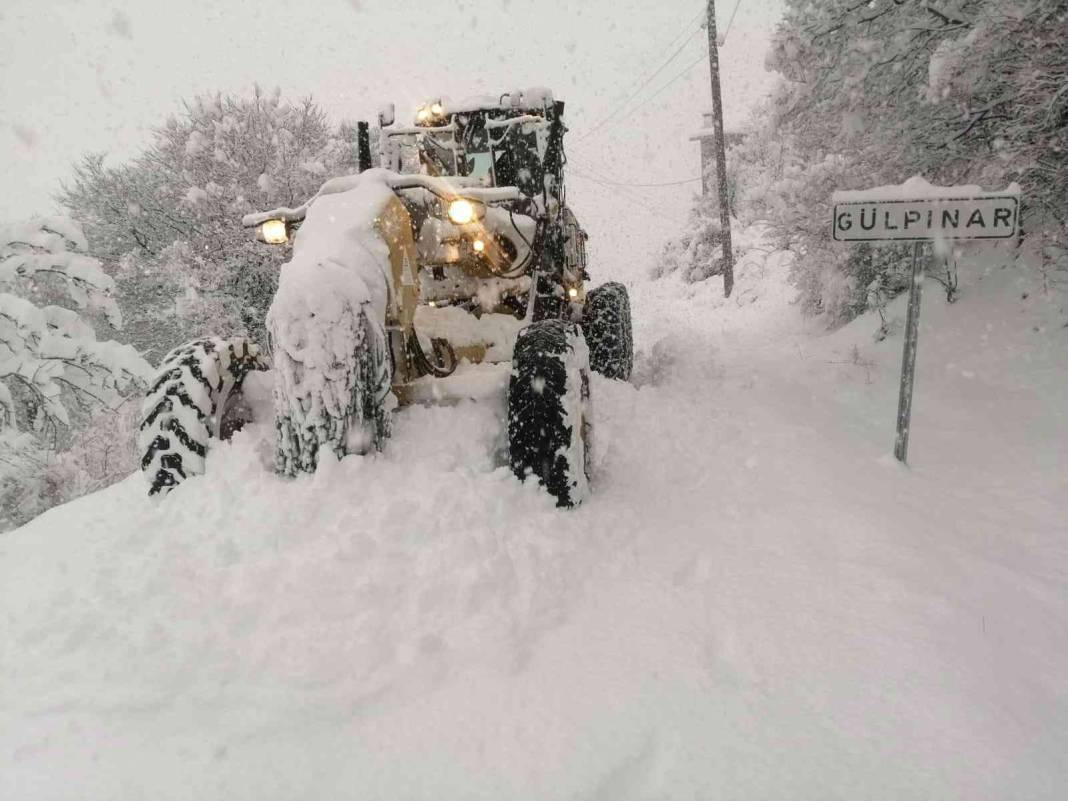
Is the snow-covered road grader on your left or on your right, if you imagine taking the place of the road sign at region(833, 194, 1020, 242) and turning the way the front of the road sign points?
on your right

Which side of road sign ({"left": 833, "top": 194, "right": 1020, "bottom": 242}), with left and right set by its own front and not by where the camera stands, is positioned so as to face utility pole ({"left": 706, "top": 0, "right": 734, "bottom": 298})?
back

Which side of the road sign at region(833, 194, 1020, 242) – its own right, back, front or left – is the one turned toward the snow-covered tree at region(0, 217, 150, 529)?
right

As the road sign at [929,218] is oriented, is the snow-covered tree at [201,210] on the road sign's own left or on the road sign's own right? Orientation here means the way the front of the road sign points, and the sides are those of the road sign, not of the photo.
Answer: on the road sign's own right

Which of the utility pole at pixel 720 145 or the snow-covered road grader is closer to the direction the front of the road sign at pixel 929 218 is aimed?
the snow-covered road grader

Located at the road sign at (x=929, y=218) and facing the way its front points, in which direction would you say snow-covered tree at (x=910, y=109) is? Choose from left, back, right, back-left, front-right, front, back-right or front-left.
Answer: back

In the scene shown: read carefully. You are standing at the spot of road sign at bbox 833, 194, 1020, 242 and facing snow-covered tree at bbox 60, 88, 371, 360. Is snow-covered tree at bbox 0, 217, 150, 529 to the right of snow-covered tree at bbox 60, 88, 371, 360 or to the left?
left

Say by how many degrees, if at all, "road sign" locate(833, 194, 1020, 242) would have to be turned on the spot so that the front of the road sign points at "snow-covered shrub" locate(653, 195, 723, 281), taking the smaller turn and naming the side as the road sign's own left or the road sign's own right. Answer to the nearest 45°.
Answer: approximately 180°

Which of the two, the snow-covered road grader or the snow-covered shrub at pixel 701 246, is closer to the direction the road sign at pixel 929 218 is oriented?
the snow-covered road grader

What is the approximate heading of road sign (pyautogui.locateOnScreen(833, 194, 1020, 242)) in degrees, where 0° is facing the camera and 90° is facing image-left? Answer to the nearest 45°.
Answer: approximately 0°
